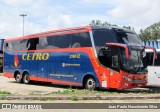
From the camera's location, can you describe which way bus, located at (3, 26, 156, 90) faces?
facing the viewer and to the right of the viewer
